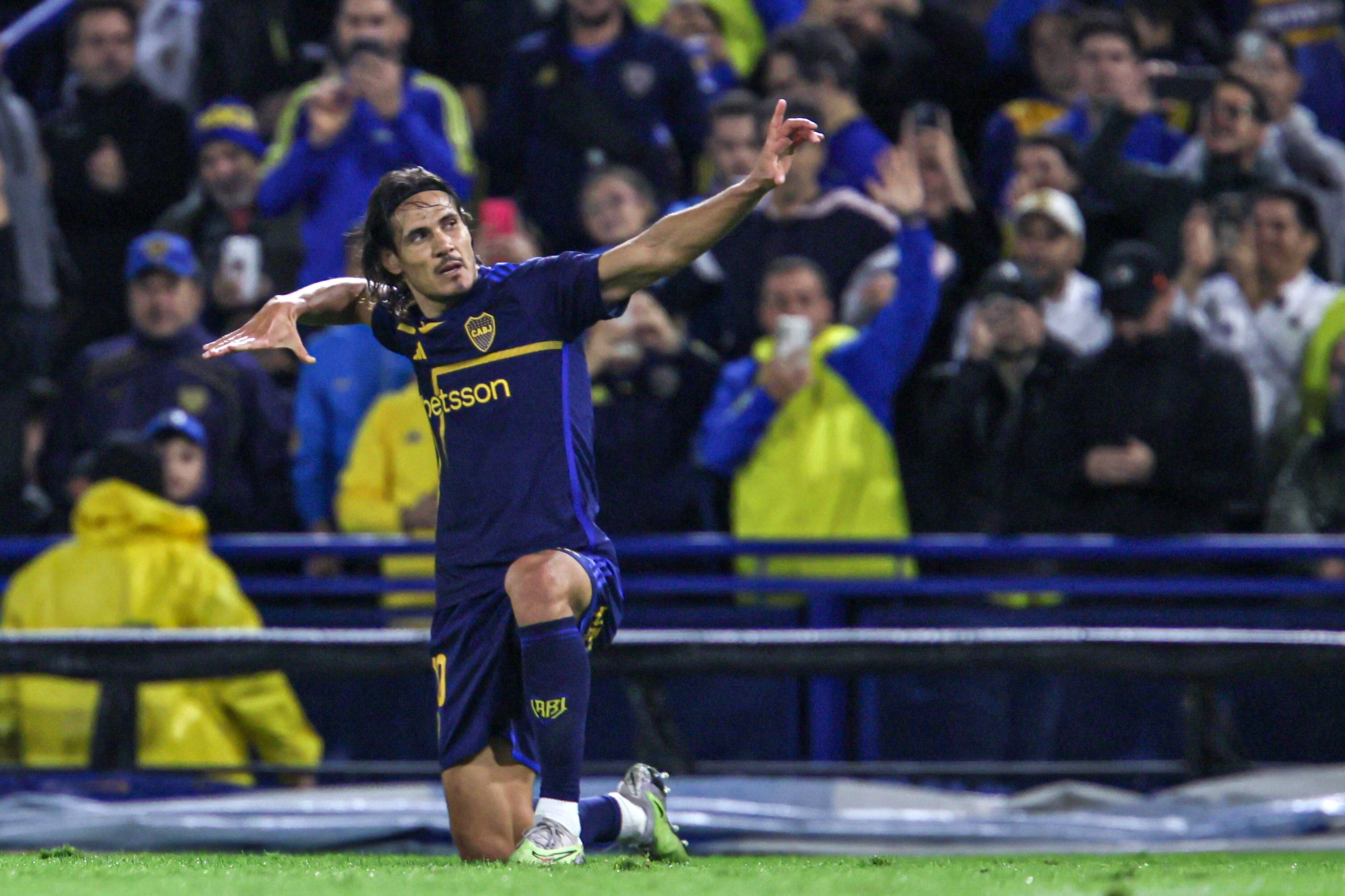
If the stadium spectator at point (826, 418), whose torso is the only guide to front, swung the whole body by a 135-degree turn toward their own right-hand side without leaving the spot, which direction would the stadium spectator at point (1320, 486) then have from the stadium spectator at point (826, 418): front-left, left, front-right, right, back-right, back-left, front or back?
back-right

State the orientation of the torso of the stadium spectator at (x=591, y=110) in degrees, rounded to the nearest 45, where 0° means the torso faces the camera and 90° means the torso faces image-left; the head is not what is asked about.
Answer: approximately 0°

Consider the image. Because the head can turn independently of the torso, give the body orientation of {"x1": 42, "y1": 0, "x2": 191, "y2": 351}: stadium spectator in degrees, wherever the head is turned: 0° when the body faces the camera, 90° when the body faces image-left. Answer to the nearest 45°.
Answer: approximately 0°

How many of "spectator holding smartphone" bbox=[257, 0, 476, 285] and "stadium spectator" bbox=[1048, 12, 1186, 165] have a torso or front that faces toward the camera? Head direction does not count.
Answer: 2

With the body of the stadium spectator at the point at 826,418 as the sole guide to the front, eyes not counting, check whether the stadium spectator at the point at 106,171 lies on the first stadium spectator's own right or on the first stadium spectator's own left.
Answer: on the first stadium spectator's own right

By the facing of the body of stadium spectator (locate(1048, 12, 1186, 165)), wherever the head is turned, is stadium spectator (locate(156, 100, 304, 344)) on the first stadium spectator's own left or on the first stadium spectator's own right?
on the first stadium spectator's own right
